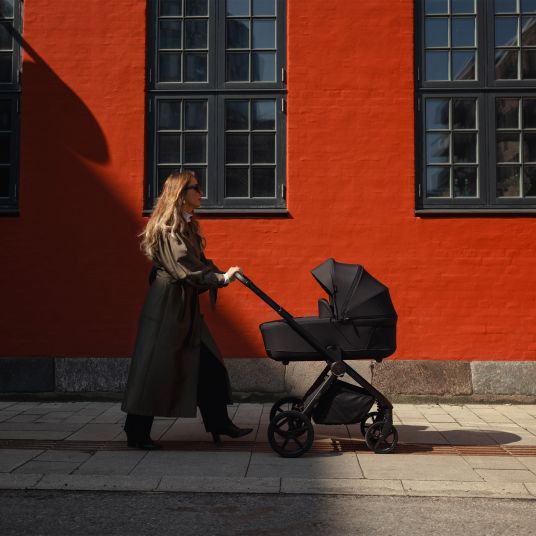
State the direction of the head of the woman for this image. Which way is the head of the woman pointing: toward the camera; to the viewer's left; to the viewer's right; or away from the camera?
to the viewer's right

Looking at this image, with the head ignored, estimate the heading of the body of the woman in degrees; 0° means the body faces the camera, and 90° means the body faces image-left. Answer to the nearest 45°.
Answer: approximately 270°

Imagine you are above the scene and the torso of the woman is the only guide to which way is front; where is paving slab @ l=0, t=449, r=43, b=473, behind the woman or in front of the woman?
behind

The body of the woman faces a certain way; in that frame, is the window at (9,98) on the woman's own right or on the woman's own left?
on the woman's own left

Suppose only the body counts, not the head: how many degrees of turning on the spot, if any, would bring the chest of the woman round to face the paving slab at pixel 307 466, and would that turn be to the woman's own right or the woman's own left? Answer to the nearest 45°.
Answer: approximately 45° to the woman's own right

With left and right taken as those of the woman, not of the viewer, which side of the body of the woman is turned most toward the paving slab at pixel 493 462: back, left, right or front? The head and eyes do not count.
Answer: front

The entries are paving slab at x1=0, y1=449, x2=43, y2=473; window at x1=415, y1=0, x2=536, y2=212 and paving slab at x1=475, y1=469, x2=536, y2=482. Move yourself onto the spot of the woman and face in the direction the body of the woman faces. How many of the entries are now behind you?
1

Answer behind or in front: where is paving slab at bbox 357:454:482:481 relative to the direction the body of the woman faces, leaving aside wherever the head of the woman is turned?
in front

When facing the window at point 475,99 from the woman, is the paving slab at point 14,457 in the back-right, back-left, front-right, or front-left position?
back-left

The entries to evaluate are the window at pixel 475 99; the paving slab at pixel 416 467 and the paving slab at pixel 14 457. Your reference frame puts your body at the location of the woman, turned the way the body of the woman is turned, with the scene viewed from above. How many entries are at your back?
1
